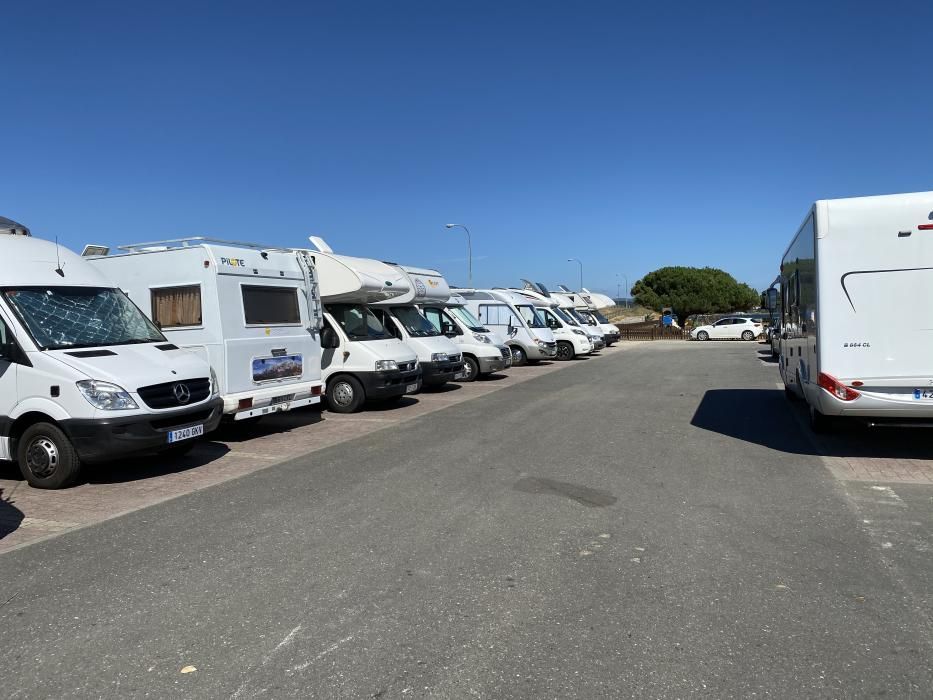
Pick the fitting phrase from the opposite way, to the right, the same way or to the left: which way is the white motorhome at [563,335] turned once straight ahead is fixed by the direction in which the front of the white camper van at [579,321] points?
the same way

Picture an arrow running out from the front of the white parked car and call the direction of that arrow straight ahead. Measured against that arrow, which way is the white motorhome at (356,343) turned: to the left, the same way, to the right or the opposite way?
the opposite way

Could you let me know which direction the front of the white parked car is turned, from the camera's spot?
facing to the left of the viewer

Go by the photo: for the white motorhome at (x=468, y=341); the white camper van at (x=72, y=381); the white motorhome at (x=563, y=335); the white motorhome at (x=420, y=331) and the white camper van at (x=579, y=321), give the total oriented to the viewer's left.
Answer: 0

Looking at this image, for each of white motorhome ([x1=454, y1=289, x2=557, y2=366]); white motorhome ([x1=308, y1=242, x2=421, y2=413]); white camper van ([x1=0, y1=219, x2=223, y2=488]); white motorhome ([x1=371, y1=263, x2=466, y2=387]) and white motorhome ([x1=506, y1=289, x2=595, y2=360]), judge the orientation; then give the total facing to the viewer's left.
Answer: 0

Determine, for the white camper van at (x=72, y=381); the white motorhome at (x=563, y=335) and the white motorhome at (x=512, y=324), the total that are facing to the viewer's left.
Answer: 0

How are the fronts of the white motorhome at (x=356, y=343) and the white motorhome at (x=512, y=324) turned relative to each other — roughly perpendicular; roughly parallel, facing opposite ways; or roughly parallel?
roughly parallel

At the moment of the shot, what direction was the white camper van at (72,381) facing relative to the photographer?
facing the viewer and to the right of the viewer

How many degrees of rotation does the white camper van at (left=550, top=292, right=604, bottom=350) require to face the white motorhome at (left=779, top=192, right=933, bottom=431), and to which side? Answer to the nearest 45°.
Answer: approximately 45° to its right

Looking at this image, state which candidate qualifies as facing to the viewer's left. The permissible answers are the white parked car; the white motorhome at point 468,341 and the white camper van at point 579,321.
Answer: the white parked car

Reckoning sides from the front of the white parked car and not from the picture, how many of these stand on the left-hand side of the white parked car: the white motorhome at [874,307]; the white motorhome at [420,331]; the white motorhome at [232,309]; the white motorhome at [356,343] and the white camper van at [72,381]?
5

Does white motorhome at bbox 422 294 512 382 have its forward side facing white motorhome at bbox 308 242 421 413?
no

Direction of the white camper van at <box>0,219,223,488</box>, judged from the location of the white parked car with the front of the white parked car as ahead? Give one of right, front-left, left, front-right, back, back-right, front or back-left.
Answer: left

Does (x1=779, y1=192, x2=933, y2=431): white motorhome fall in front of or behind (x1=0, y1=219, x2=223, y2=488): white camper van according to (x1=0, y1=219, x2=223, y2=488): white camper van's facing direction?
in front

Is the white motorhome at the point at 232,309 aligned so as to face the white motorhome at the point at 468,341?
no
